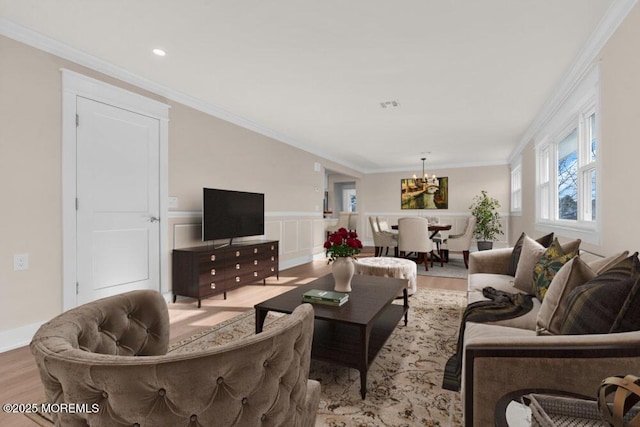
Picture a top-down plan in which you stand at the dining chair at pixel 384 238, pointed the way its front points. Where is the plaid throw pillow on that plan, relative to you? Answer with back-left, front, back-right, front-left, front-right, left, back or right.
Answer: right

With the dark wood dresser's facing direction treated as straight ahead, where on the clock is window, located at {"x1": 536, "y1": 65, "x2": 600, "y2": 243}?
The window is roughly at 11 o'clock from the dark wood dresser.

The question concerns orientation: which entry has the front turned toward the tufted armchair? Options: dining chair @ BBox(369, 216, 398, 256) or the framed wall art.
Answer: the framed wall art

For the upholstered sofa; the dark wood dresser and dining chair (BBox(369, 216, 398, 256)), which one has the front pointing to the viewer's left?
the upholstered sofa

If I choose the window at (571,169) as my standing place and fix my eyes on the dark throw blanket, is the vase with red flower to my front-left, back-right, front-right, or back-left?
front-right

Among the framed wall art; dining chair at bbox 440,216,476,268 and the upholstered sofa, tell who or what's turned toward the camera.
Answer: the framed wall art

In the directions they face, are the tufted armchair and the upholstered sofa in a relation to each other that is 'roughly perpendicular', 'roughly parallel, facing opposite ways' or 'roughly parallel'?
roughly perpendicular

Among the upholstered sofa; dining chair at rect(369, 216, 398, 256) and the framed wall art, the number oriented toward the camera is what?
1

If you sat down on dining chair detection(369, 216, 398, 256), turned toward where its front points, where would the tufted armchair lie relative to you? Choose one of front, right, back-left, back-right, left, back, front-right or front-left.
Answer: right

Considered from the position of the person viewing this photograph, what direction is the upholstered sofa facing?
facing to the left of the viewer

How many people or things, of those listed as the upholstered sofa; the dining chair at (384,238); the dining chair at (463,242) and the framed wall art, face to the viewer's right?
1

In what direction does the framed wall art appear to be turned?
toward the camera

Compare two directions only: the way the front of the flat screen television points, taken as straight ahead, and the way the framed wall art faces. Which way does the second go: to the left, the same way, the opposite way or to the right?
to the right

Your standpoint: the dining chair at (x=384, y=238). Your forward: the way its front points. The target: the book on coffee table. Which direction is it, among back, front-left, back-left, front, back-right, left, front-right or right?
right

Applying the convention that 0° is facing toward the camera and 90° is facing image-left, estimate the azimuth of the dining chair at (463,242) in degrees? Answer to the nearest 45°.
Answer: approximately 90°

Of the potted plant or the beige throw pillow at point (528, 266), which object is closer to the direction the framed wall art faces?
the beige throw pillow

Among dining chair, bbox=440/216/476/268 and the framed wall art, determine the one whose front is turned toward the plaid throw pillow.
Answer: the framed wall art

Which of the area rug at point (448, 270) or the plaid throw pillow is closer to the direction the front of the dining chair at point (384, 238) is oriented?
the area rug

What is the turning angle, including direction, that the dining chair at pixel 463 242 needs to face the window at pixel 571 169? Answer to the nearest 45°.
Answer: approximately 90° to its left
